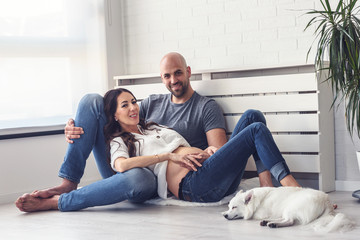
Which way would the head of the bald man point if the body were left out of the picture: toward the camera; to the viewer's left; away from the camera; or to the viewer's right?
toward the camera

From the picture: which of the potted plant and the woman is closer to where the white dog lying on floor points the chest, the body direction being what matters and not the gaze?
the woman

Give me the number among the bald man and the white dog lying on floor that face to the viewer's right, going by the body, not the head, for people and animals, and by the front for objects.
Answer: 0

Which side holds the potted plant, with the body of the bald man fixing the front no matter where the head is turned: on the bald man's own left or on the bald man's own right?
on the bald man's own left

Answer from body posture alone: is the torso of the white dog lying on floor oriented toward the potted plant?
no

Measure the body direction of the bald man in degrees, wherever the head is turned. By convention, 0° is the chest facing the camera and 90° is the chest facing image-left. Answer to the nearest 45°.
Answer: approximately 45°

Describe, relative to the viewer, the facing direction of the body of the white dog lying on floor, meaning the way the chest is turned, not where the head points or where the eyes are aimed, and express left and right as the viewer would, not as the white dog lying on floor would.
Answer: facing to the left of the viewer

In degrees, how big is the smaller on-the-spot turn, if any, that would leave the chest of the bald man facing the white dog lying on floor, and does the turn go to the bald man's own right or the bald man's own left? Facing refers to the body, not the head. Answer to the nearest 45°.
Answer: approximately 90° to the bald man's own left
